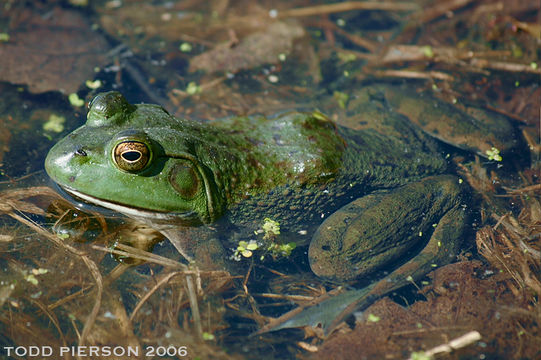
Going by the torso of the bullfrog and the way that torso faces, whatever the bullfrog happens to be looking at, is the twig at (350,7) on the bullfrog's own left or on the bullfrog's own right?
on the bullfrog's own right

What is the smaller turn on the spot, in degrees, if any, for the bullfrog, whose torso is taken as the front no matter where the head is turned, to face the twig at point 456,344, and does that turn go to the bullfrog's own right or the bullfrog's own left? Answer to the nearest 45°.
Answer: approximately 135° to the bullfrog's own left

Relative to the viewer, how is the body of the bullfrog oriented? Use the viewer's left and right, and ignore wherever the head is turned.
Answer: facing to the left of the viewer
